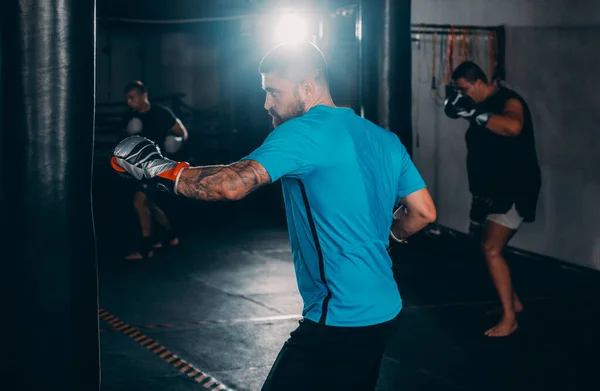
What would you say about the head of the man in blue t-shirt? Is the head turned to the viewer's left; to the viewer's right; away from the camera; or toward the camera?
to the viewer's left

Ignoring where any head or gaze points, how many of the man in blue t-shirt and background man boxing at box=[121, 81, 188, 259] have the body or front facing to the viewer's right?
0

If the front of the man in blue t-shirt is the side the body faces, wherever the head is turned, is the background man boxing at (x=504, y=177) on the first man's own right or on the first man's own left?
on the first man's own right

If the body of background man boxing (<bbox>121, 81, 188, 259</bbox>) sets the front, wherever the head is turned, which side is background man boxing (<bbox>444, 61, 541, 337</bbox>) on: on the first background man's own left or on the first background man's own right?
on the first background man's own left

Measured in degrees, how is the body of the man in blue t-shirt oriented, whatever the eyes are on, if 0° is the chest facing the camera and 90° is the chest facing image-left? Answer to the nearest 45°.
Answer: approximately 135°

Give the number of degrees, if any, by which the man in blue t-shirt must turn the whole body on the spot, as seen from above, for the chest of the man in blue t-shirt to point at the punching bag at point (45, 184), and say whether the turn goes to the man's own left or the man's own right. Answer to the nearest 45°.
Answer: approximately 45° to the man's own left
